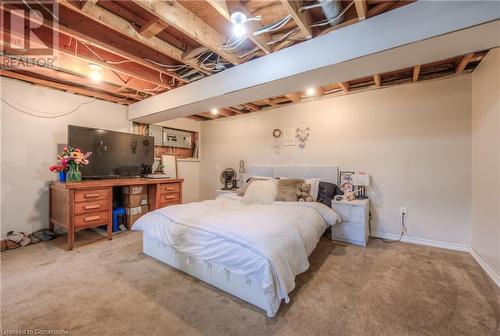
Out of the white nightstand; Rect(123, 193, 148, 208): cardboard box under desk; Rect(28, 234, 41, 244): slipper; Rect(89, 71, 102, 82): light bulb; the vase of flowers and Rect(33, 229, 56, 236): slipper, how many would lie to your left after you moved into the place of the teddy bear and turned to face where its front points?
1

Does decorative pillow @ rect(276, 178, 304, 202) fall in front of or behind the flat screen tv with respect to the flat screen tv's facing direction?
in front

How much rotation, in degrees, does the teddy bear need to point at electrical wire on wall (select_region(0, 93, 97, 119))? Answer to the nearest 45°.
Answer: approximately 90° to its right

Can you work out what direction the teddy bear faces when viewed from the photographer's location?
facing the viewer

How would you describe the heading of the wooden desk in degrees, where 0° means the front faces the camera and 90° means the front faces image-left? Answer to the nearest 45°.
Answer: approximately 315°

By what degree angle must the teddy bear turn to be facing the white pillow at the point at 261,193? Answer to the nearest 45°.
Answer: approximately 90° to its right

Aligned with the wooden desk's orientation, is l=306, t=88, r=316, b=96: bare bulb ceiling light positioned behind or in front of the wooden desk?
in front

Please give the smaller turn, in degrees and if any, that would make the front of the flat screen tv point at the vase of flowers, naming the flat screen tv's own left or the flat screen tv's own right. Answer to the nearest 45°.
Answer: approximately 90° to the flat screen tv's own right

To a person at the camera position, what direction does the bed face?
facing the viewer and to the left of the viewer

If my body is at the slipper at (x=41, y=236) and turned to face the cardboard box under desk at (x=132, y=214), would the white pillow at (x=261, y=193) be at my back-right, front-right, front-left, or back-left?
front-right

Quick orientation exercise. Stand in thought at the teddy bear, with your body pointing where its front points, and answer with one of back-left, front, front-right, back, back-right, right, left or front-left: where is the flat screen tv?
right

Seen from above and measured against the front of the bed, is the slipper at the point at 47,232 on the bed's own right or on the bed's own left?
on the bed's own right

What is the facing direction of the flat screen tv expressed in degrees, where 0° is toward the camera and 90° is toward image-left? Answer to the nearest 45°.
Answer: approximately 315°

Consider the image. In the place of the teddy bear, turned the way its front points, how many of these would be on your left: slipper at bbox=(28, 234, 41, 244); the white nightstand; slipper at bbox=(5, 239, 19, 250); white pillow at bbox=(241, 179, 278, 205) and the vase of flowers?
1
